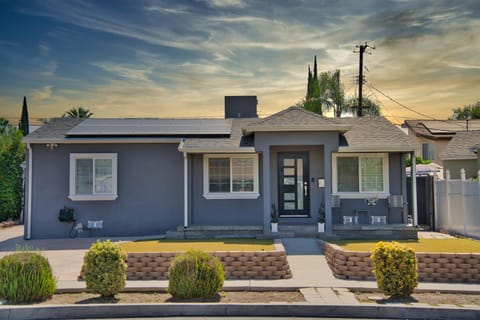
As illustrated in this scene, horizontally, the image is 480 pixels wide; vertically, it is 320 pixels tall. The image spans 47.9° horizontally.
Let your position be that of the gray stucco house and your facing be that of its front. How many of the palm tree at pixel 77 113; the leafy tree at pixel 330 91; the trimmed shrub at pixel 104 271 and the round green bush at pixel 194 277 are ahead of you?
2

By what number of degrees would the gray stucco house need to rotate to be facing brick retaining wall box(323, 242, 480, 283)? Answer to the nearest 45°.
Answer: approximately 45° to its left

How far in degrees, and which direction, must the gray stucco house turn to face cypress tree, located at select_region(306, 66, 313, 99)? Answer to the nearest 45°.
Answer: approximately 180°

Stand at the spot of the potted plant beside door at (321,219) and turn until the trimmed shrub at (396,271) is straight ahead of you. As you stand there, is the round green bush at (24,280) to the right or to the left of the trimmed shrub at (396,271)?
right

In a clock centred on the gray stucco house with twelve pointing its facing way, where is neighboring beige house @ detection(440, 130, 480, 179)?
The neighboring beige house is roughly at 8 o'clock from the gray stucco house.

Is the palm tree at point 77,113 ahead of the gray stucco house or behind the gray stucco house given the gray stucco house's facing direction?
behind

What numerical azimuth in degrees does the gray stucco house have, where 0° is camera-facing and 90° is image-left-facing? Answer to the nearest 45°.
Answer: approximately 0°

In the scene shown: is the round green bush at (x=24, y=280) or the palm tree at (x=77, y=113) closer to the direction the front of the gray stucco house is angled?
the round green bush

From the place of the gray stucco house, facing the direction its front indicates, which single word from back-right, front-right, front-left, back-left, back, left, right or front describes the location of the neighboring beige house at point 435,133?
back-left

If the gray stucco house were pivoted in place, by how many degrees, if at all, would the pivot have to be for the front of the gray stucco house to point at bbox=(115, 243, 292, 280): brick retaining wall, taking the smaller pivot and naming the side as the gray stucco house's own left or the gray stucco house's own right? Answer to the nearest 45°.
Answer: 0° — it already faces it

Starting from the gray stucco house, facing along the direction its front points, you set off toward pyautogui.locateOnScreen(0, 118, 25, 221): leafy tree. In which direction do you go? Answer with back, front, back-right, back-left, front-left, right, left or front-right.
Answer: back-right

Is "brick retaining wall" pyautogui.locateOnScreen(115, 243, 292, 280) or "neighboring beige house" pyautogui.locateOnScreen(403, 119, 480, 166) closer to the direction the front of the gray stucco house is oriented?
the brick retaining wall
